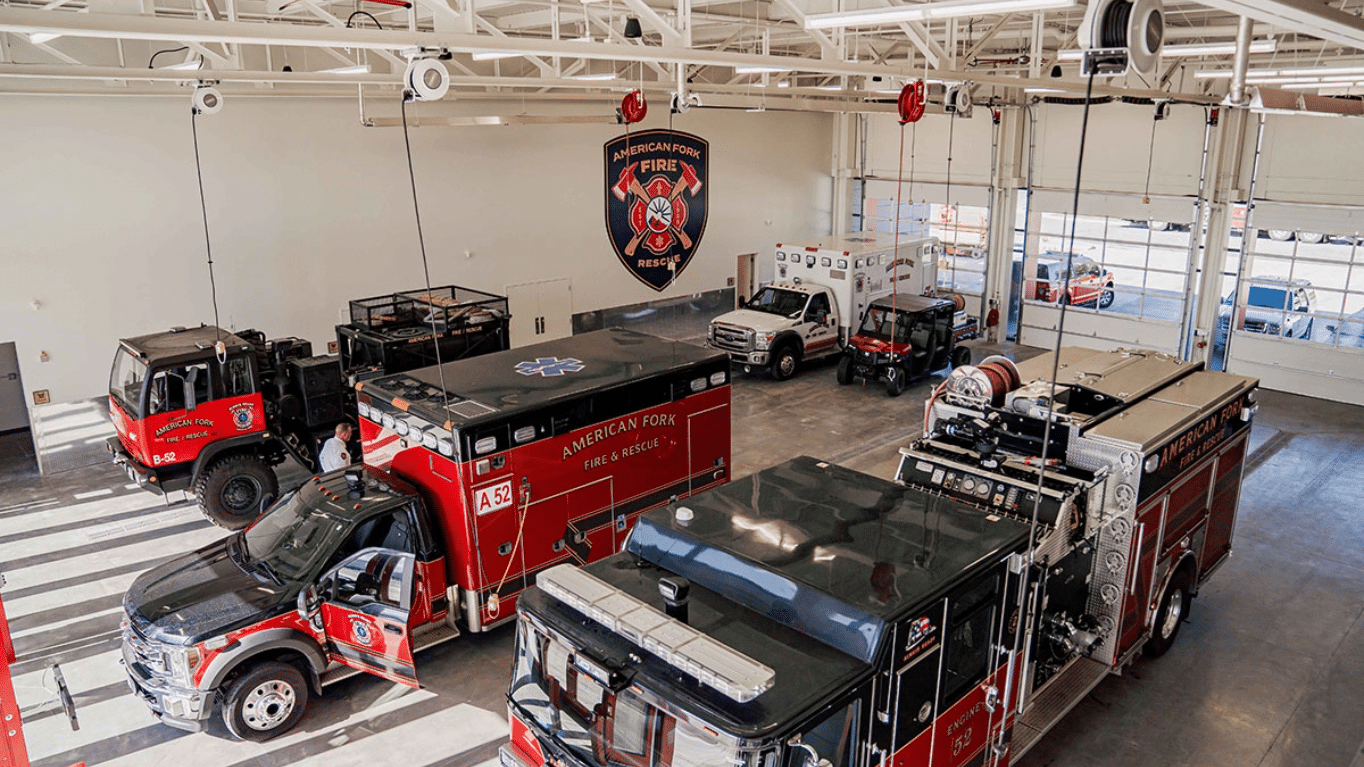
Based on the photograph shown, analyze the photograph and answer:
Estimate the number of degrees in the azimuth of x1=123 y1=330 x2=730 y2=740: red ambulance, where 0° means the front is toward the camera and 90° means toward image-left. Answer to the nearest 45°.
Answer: approximately 45°

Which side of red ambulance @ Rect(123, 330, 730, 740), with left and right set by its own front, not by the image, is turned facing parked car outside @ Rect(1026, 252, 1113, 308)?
back

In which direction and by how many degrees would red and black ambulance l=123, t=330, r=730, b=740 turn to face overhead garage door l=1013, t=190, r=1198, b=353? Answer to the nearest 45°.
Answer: approximately 180°

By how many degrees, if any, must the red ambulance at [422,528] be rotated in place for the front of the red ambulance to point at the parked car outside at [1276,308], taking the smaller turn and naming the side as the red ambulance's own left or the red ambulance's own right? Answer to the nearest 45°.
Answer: approximately 135° to the red ambulance's own left

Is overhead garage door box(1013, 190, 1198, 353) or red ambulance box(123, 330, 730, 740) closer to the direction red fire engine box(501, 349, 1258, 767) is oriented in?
the red ambulance

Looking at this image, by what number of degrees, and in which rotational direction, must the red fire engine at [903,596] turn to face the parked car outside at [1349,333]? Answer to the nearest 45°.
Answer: approximately 180°

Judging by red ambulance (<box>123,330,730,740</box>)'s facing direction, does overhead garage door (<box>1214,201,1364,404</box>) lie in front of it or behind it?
behind

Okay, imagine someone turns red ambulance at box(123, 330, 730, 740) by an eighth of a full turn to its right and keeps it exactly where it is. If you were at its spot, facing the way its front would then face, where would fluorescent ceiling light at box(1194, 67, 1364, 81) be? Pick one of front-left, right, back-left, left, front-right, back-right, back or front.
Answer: back

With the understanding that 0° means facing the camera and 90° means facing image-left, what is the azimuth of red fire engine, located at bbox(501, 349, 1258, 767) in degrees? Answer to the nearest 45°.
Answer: approximately 45°

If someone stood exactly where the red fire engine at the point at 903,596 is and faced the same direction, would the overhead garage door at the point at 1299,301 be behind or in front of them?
behind

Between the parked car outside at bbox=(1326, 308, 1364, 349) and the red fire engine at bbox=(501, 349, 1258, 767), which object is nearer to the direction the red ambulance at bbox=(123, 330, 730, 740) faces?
the red fire engine

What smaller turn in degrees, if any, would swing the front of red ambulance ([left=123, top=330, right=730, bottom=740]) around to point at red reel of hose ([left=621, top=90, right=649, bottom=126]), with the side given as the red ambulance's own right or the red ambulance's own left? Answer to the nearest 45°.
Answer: approximately 180°
